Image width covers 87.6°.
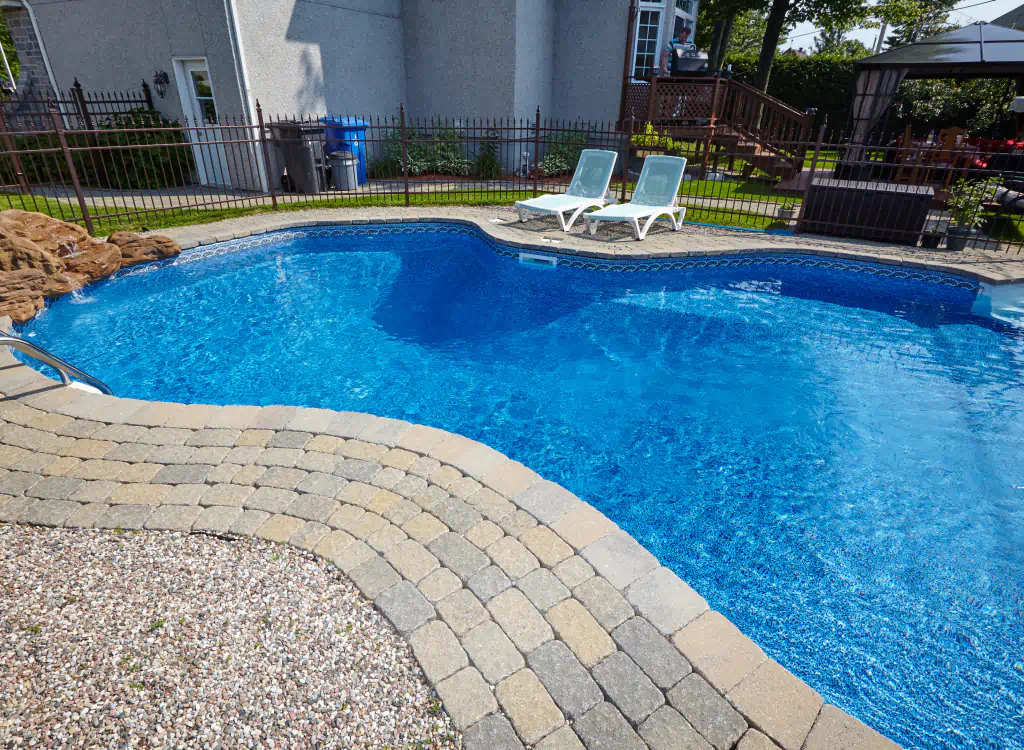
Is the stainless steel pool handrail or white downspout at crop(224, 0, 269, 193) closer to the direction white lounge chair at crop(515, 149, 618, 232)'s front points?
the stainless steel pool handrail

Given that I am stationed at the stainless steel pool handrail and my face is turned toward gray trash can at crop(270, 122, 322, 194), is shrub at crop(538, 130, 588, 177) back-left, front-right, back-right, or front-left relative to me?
front-right

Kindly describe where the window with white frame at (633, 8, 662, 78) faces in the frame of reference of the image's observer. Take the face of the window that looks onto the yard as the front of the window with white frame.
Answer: facing the viewer

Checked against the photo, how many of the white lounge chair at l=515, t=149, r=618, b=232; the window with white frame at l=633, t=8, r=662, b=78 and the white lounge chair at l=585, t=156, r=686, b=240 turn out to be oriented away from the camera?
0

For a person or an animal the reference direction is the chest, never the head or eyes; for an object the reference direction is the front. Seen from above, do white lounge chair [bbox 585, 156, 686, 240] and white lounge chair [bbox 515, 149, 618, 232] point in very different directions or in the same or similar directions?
same or similar directions

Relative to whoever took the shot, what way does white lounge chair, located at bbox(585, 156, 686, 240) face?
facing the viewer and to the left of the viewer

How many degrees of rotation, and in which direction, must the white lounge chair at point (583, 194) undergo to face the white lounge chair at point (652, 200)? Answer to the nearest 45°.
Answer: approximately 135° to its left

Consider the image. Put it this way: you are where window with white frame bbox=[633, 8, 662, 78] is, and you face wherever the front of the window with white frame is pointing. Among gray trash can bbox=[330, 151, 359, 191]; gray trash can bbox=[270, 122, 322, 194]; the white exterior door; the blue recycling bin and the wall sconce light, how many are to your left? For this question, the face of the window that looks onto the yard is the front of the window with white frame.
0

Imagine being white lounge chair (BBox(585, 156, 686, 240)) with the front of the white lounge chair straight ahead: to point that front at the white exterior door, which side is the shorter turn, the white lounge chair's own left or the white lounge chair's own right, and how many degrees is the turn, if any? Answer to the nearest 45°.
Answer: approximately 45° to the white lounge chair's own right

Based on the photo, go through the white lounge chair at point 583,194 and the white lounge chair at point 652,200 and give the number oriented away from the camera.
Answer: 0

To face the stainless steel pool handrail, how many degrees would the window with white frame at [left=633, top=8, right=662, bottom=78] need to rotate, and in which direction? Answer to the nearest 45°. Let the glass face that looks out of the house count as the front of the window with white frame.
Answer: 0° — it already faces it

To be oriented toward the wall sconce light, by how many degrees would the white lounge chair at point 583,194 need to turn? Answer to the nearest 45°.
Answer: approximately 45° to its right

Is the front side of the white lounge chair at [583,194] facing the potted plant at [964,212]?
no

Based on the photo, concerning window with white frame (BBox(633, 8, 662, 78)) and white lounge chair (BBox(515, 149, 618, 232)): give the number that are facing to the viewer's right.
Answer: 0

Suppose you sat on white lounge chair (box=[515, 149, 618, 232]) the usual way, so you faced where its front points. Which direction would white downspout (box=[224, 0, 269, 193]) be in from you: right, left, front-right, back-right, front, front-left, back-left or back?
front-right

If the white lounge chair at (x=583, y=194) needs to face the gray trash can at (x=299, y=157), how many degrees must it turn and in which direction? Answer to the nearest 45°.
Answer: approximately 45° to its right

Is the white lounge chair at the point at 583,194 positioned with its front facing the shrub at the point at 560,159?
no

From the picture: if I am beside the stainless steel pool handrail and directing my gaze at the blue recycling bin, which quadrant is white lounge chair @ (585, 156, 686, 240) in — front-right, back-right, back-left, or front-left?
front-right

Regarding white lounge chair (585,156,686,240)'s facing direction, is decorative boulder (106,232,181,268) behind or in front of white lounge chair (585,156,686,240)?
in front

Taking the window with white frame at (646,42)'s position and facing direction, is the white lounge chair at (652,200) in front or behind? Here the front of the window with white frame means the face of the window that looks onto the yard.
in front
